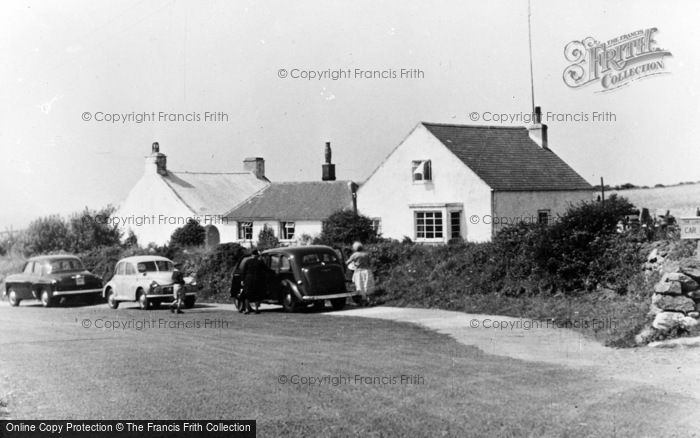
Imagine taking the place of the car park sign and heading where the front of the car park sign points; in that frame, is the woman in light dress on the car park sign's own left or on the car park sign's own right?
on the car park sign's own right

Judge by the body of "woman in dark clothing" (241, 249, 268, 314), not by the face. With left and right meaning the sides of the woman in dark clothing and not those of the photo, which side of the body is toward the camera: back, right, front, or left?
back

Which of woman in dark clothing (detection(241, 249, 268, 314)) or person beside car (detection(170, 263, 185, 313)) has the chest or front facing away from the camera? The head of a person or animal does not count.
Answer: the woman in dark clothing

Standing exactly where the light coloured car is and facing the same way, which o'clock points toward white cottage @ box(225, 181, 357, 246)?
The white cottage is roughly at 8 o'clock from the light coloured car.

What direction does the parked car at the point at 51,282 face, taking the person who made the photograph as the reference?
facing away from the viewer and to the left of the viewer

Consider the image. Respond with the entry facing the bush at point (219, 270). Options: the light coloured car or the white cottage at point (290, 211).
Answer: the white cottage

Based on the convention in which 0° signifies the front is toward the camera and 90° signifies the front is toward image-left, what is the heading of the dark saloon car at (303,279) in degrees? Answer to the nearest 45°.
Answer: approximately 135°

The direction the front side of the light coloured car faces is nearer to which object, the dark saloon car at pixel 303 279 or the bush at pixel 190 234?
the dark saloon car
